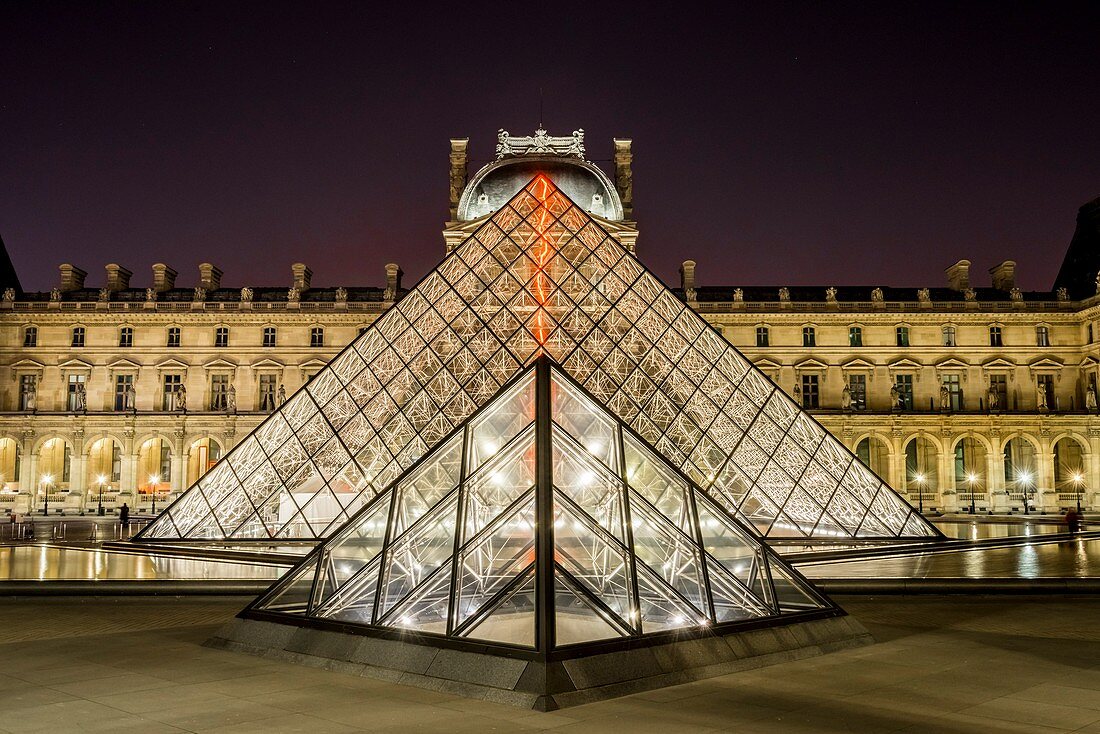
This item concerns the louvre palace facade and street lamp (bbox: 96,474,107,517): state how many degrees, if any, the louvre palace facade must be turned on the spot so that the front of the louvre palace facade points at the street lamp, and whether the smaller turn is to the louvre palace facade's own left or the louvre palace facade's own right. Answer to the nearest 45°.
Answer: approximately 90° to the louvre palace facade's own right

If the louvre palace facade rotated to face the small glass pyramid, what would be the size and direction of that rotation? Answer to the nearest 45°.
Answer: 0° — it already faces it

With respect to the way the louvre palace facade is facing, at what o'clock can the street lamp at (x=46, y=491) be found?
The street lamp is roughly at 3 o'clock from the louvre palace facade.

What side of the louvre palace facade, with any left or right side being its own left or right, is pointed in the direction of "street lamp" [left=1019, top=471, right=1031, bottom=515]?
left

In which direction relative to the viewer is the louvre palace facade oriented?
toward the camera
